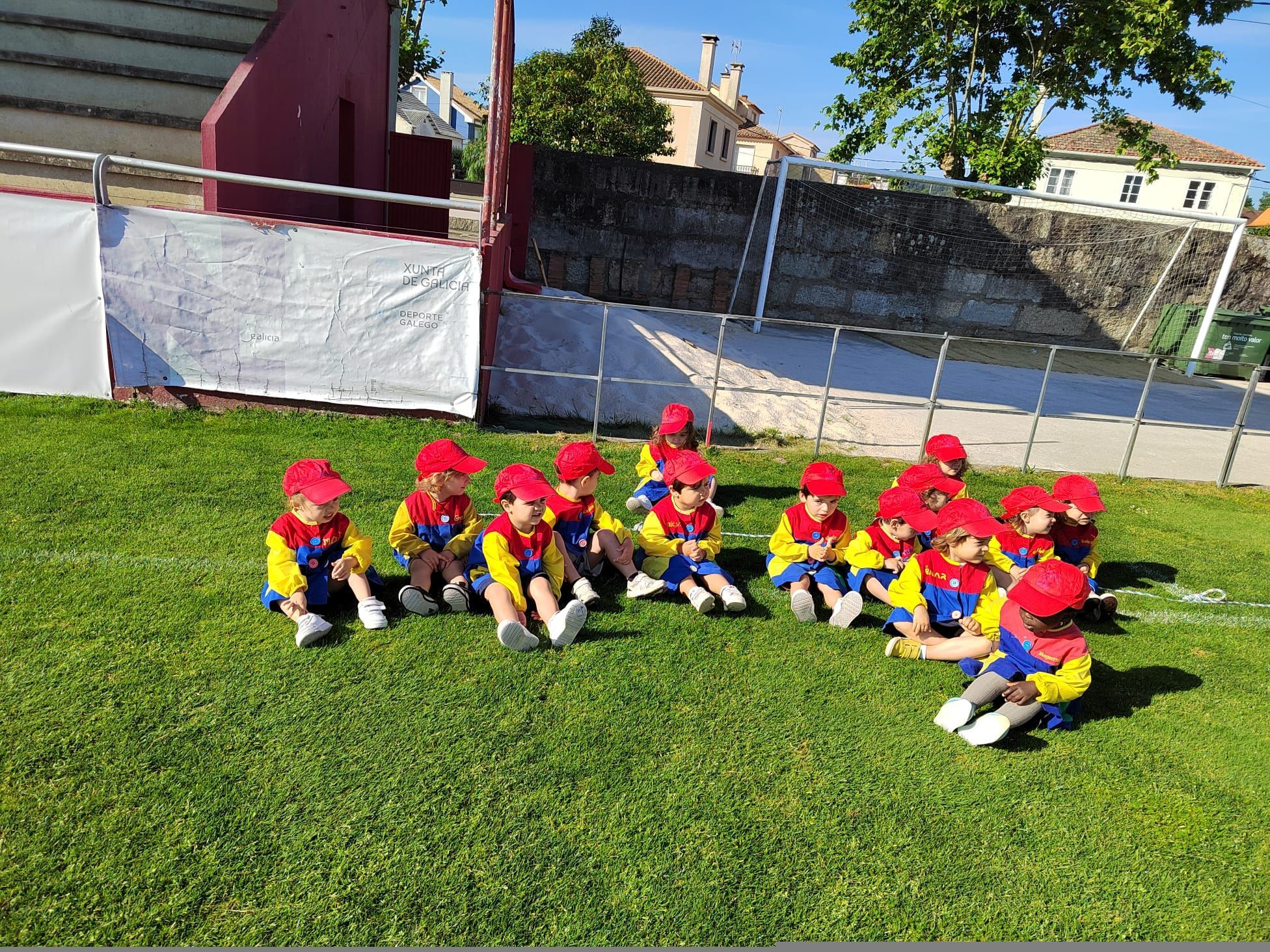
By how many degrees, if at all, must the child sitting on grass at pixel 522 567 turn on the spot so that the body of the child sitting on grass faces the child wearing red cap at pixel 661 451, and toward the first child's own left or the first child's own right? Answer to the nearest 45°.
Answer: approximately 90° to the first child's own left

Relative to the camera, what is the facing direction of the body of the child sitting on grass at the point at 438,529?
toward the camera

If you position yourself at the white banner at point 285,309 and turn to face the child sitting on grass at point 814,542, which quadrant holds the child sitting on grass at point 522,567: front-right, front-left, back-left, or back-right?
front-right

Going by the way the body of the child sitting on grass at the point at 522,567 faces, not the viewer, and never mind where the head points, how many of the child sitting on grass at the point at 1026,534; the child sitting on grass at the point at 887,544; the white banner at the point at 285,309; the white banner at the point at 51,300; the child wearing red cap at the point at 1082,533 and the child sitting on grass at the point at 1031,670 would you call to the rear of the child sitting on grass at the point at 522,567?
2

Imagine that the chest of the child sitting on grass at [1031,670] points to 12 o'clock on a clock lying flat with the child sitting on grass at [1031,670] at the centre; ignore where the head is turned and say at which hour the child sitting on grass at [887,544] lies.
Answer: the child sitting on grass at [887,544] is roughly at 3 o'clock from the child sitting on grass at [1031,670].

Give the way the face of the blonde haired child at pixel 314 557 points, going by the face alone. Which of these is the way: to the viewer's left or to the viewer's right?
to the viewer's right

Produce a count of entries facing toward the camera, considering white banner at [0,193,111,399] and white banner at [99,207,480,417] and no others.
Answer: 2

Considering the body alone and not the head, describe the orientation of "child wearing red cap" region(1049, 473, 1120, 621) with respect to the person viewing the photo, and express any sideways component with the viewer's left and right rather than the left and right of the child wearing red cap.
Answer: facing the viewer and to the right of the viewer

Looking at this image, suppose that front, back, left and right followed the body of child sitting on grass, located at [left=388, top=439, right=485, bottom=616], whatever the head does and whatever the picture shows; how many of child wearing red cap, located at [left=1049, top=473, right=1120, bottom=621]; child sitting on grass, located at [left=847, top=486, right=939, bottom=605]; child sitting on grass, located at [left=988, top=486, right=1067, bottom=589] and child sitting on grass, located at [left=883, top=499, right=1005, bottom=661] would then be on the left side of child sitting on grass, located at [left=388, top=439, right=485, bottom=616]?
4

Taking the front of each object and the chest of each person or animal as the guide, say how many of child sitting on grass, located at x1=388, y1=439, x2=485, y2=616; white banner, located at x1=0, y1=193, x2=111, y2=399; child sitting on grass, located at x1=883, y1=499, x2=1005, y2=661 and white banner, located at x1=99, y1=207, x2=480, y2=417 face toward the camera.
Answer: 4

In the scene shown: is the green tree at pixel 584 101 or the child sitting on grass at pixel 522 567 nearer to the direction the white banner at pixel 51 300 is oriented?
the child sitting on grass

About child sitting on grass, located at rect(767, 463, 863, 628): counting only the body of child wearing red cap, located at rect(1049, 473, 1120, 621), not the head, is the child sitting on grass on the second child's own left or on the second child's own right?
on the second child's own right

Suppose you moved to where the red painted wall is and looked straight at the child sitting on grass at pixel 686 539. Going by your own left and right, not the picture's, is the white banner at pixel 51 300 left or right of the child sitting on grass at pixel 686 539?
right

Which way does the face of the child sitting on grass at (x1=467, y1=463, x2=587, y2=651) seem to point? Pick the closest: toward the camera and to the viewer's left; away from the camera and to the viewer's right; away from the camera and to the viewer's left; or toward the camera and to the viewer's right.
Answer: toward the camera and to the viewer's right

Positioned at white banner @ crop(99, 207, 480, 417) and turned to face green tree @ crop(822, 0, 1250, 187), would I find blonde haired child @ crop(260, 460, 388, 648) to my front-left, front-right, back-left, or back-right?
back-right

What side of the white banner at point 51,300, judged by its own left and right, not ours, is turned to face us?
front

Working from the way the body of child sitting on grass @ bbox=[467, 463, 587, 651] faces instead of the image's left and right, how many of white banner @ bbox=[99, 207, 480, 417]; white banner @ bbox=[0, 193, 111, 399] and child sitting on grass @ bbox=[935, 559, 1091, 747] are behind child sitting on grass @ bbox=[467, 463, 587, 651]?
2

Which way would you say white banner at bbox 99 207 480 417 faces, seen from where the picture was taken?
facing the viewer

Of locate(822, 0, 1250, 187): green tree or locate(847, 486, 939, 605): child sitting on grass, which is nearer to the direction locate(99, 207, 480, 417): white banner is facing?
the child sitting on grass
